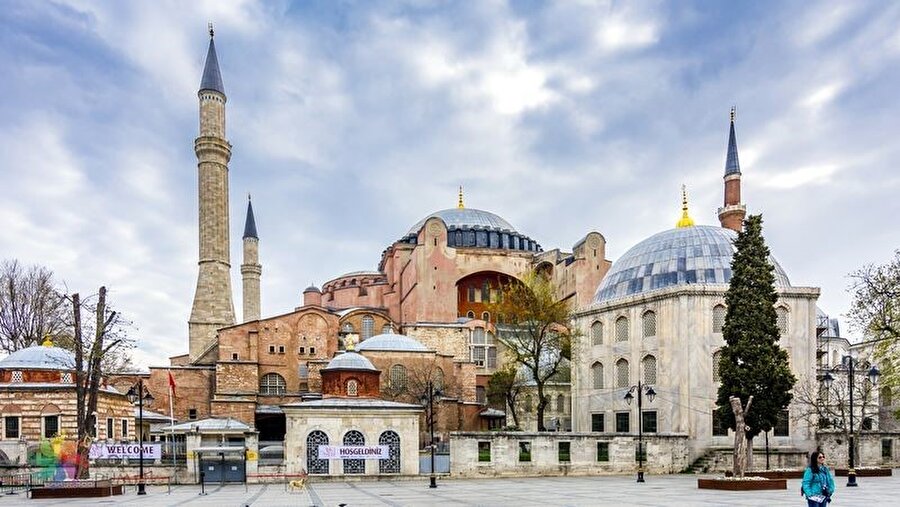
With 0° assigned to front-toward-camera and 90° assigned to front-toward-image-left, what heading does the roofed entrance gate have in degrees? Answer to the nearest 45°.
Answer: approximately 0°

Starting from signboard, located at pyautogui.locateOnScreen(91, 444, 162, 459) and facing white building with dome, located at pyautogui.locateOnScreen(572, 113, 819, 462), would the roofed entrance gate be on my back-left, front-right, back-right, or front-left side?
front-right

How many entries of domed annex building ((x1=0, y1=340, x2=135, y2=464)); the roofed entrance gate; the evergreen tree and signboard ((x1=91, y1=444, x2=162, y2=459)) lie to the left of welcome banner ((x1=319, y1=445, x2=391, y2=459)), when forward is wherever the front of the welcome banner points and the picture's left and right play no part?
1

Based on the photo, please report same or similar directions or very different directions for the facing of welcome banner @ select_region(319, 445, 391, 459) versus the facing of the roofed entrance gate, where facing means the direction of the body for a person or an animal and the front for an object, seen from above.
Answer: same or similar directions

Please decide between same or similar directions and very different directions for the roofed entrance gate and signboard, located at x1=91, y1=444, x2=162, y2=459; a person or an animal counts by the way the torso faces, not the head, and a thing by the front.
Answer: same or similar directions

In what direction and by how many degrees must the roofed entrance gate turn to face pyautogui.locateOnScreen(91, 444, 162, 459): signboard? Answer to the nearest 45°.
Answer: approximately 90° to its right

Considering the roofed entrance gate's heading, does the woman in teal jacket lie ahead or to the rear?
ahead

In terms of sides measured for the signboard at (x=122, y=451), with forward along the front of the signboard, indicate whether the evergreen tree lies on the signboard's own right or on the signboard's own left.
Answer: on the signboard's own left

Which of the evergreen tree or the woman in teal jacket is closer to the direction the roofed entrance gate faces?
the woman in teal jacket

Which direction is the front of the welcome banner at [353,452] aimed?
toward the camera
